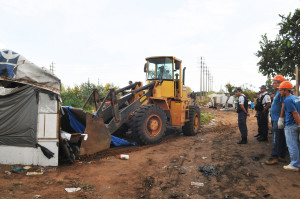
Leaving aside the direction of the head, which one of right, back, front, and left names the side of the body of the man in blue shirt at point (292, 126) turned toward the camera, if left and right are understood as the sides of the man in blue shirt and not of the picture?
left

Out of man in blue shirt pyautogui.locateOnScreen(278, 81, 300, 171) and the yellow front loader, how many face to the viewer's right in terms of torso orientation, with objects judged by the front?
0

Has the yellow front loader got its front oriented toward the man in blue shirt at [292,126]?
no

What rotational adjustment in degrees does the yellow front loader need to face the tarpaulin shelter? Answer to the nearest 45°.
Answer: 0° — it already faces it

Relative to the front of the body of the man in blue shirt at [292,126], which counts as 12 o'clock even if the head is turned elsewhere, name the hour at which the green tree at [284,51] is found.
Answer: The green tree is roughly at 3 o'clock from the man in blue shirt.

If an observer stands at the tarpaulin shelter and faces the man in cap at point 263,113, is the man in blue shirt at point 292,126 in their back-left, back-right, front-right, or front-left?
front-right

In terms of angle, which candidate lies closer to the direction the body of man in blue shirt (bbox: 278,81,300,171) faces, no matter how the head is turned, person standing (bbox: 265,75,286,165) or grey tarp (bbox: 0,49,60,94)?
the grey tarp

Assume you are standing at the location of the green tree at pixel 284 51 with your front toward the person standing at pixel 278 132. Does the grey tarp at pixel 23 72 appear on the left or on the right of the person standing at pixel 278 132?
right

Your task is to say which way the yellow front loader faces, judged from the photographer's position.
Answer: facing the viewer and to the left of the viewer

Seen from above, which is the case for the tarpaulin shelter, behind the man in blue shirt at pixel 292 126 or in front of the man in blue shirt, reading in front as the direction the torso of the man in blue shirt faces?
in front

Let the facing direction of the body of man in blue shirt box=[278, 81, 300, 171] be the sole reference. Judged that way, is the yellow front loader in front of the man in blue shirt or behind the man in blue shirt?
in front

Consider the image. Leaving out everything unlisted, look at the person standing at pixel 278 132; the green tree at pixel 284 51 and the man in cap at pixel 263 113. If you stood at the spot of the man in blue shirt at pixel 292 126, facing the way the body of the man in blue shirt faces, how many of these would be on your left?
0

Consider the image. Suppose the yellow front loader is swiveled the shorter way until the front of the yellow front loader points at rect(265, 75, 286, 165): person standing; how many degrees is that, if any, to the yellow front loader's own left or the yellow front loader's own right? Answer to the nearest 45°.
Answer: approximately 90° to the yellow front loader's own left
